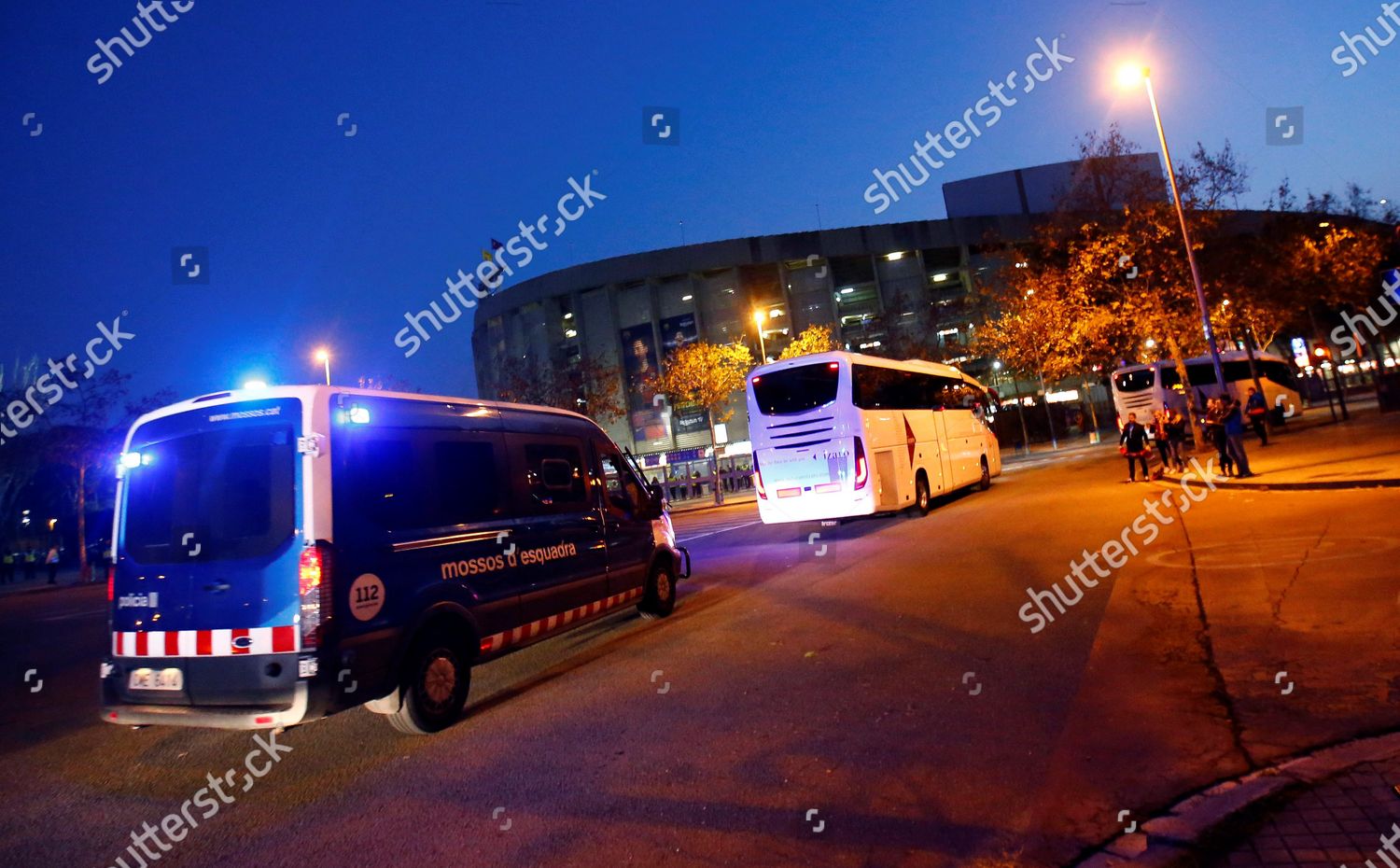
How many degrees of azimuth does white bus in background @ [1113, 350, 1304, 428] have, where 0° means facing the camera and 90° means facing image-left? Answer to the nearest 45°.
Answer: approximately 225°

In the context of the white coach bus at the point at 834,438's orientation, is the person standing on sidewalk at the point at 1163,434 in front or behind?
in front

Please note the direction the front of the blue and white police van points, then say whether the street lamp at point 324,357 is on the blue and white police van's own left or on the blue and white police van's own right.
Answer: on the blue and white police van's own left

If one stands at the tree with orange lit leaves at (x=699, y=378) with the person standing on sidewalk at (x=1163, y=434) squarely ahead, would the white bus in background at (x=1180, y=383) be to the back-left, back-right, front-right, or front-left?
front-left

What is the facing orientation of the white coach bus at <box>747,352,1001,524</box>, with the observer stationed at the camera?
facing away from the viewer and to the right of the viewer

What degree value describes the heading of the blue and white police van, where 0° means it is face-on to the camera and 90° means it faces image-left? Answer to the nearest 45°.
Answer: approximately 225°

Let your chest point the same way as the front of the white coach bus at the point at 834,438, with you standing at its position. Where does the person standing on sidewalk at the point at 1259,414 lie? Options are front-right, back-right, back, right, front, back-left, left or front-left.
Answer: front

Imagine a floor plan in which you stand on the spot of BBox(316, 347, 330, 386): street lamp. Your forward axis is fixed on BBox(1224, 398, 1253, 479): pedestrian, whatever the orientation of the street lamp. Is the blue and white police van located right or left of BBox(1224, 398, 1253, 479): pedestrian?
right
